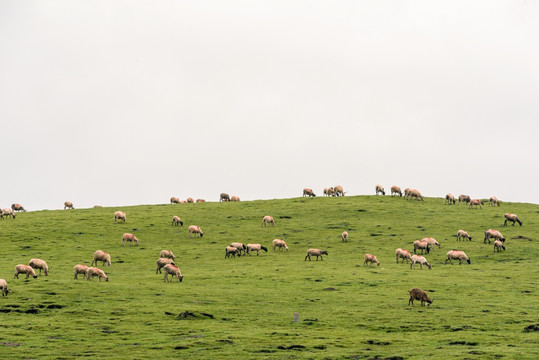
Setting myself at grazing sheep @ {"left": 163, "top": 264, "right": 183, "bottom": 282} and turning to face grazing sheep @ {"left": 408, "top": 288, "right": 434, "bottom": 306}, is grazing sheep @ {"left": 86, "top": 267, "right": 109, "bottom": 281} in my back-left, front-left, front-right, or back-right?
back-right

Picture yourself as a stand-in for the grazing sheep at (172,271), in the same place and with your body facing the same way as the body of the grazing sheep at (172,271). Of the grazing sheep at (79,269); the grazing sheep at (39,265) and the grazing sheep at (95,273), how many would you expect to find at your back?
3

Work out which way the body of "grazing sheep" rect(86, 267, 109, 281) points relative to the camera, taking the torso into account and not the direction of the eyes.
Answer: to the viewer's right

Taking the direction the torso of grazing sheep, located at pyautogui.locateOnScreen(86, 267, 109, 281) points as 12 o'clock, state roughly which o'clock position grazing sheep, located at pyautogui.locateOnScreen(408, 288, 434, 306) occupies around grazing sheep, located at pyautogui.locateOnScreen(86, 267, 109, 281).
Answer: grazing sheep, located at pyautogui.locateOnScreen(408, 288, 434, 306) is roughly at 1 o'clock from grazing sheep, located at pyautogui.locateOnScreen(86, 267, 109, 281).

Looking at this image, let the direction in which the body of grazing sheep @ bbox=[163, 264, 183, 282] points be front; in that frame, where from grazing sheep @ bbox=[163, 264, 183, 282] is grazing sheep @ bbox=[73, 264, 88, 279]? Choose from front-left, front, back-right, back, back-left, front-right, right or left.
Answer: back

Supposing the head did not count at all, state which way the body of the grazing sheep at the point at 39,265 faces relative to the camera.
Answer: to the viewer's right

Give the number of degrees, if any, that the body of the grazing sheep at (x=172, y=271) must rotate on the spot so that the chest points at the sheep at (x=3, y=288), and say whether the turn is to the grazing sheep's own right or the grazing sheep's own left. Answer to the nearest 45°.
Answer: approximately 135° to the grazing sheep's own right

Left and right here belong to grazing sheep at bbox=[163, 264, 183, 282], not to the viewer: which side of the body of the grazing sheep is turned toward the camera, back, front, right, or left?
right
